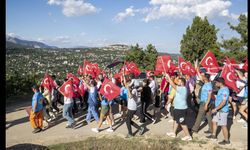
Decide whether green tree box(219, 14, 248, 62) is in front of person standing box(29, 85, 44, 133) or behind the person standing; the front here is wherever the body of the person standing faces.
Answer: behind

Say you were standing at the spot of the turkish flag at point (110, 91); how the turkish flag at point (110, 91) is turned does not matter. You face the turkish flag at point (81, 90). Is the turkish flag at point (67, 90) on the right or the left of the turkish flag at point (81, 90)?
left

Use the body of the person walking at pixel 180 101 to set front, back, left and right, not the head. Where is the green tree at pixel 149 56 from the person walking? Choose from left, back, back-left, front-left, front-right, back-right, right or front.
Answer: right
